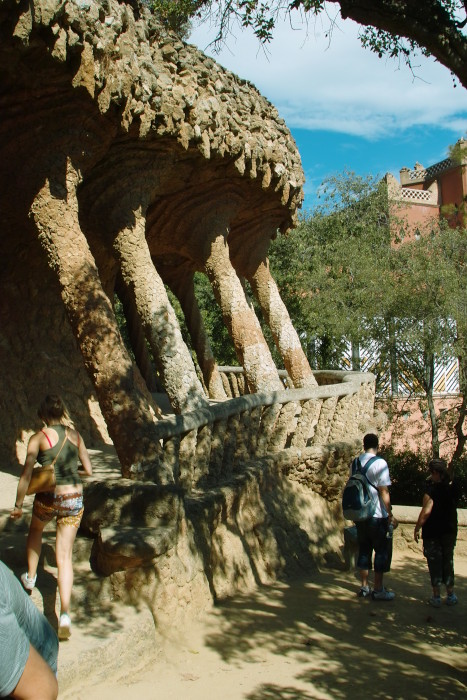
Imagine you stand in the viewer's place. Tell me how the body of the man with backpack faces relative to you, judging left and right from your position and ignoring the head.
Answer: facing away from the viewer and to the right of the viewer

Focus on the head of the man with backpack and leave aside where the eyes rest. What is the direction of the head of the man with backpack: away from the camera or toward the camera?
away from the camera

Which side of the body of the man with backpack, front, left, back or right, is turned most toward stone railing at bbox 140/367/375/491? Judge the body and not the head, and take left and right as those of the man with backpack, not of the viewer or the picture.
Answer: left

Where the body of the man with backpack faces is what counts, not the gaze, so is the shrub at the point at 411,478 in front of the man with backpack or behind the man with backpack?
in front

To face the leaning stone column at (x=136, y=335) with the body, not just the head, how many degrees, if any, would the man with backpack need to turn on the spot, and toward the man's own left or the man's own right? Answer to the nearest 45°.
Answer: approximately 90° to the man's own left

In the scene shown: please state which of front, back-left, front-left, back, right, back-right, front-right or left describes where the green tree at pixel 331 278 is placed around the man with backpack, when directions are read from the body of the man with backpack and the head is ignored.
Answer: front-left

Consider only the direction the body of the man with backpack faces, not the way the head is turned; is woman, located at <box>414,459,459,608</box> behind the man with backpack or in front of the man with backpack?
in front

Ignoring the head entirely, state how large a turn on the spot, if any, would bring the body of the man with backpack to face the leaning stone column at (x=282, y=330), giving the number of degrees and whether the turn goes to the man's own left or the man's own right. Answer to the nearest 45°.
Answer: approximately 45° to the man's own left

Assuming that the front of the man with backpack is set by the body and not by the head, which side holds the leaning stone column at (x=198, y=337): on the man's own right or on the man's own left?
on the man's own left

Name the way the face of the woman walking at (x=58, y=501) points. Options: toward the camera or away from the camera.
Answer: away from the camera

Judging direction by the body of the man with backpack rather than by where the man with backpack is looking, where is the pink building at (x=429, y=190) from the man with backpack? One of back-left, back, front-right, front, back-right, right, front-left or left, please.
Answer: front-left
